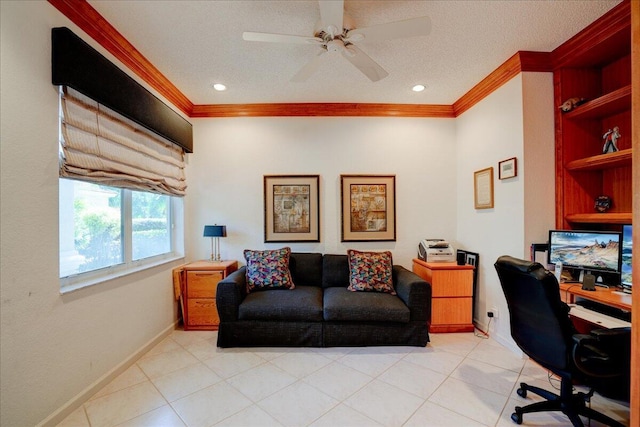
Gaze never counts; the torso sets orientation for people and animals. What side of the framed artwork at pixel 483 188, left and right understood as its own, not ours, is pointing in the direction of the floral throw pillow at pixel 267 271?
front

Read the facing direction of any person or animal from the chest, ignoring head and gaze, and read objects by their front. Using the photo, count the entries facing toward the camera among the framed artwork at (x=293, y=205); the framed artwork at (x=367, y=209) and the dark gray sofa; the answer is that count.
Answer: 3

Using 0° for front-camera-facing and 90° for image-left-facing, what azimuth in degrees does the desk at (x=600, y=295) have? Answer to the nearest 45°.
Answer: approximately 45°

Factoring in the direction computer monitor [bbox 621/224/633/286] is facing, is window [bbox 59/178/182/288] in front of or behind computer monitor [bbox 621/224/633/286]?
in front

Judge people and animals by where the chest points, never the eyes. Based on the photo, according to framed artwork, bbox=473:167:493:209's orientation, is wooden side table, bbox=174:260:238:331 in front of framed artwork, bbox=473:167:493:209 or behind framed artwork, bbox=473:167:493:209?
in front

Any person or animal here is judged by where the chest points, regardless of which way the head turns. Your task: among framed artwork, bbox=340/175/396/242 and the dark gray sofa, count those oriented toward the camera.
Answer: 2

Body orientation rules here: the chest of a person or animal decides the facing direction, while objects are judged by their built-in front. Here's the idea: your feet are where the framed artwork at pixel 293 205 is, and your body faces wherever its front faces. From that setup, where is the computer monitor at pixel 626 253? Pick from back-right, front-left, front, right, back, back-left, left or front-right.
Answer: front-left

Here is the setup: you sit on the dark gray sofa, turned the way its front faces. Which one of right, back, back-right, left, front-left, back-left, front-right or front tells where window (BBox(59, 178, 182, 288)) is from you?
right

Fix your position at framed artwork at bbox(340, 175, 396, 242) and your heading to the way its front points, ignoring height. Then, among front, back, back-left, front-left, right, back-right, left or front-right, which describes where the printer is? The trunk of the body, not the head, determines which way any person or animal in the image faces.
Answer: left

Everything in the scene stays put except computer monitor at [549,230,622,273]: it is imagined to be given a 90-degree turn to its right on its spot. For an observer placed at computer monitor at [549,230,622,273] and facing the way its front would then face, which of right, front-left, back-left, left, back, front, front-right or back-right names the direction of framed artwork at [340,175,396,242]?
front-left
